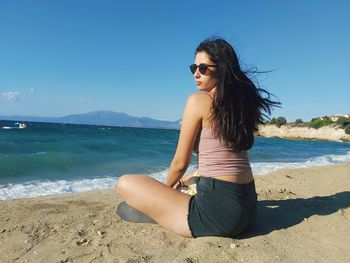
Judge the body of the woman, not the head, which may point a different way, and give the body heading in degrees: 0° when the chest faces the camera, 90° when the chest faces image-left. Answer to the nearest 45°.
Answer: approximately 135°

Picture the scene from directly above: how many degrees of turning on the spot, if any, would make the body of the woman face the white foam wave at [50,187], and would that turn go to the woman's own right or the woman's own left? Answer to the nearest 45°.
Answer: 0° — they already face it
